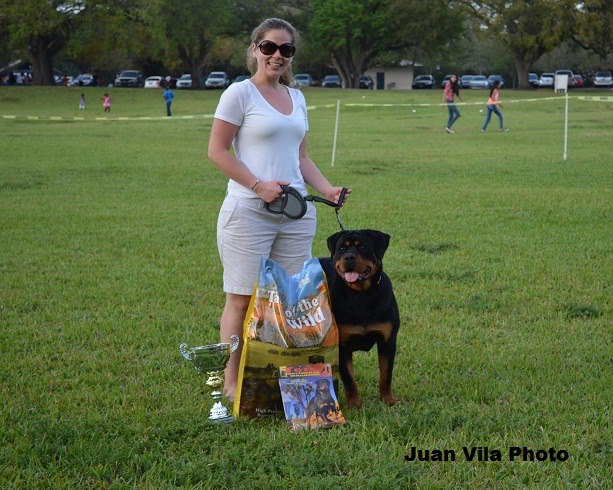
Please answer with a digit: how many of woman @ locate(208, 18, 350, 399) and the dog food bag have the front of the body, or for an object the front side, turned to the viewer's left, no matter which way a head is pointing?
0

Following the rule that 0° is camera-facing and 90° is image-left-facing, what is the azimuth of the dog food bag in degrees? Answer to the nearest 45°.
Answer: approximately 0°

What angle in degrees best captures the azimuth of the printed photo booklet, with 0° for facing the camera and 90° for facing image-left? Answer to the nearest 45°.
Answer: approximately 0°
